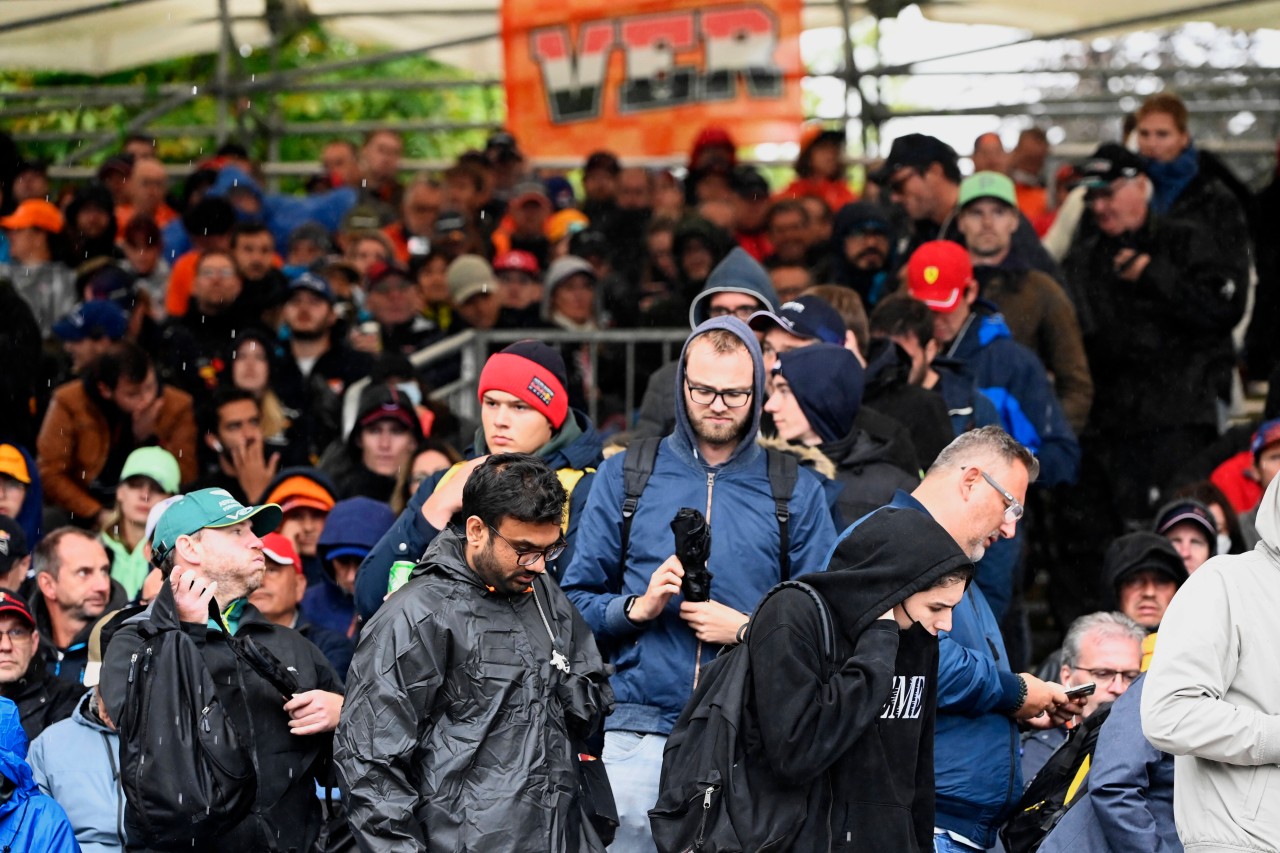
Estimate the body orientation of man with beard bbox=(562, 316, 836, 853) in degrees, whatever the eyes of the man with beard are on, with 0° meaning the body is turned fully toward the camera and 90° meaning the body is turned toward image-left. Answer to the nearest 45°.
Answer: approximately 0°

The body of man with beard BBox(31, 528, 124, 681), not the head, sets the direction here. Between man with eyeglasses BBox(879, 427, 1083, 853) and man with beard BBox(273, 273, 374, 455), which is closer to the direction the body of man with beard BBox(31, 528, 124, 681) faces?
the man with eyeglasses

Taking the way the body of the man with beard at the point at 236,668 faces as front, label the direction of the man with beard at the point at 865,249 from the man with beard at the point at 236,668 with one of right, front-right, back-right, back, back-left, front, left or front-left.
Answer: left

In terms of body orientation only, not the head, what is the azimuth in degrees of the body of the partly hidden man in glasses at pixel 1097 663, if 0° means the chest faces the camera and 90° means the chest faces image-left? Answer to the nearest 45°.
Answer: approximately 315°

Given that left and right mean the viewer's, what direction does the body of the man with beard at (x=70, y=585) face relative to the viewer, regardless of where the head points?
facing the viewer and to the right of the viewer

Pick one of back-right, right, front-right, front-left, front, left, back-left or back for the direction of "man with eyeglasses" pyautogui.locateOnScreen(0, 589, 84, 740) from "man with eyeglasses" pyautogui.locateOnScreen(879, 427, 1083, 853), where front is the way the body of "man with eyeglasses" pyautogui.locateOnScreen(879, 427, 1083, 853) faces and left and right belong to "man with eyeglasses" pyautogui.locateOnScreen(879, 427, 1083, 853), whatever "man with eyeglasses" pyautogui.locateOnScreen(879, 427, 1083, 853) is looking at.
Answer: back

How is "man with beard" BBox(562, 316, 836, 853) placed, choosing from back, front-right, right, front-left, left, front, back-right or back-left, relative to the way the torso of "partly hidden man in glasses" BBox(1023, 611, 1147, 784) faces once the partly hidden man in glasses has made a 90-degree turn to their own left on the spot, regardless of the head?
back

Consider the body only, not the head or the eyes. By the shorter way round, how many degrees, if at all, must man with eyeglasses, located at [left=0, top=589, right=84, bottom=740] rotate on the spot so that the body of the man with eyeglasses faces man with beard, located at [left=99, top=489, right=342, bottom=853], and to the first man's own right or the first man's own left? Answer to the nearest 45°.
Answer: approximately 45° to the first man's own left

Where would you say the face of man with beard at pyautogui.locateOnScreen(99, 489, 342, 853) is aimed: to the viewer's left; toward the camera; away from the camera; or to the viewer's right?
to the viewer's right

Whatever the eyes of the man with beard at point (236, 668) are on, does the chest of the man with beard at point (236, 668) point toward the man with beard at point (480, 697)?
yes

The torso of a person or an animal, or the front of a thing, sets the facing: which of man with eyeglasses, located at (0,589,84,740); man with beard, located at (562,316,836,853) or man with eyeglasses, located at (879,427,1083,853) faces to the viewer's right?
man with eyeglasses, located at (879,427,1083,853)

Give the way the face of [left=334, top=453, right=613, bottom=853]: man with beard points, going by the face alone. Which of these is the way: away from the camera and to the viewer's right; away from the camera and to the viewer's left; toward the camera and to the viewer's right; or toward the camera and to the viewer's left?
toward the camera and to the viewer's right

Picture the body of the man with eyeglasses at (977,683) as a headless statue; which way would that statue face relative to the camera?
to the viewer's right
